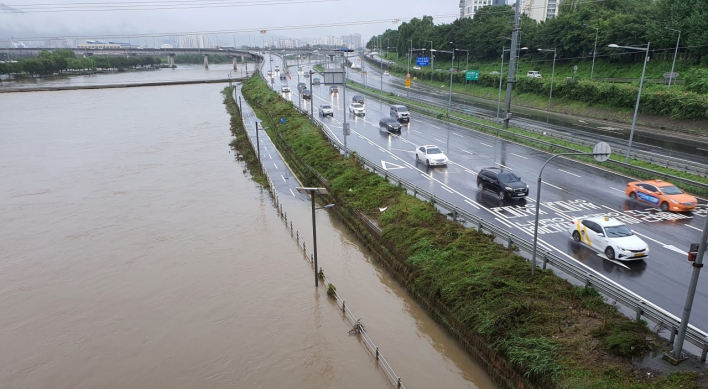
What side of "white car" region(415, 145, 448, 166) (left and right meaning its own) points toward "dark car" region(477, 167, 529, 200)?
front

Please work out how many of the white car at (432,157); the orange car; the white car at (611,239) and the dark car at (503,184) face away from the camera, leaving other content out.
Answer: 0

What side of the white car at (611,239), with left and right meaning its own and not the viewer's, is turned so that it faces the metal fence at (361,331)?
right

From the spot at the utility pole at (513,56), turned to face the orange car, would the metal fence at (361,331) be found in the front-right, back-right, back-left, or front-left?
front-right

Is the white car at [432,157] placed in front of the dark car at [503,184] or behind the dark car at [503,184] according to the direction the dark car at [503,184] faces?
behind

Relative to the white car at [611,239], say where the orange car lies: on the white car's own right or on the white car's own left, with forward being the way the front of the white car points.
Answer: on the white car's own left

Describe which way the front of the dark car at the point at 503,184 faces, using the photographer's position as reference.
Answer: facing the viewer and to the right of the viewer

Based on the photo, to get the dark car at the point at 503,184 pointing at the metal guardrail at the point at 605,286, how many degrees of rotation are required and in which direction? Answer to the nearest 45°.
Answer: approximately 45° to its right

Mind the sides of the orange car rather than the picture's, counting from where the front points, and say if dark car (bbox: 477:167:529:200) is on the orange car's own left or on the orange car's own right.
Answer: on the orange car's own right

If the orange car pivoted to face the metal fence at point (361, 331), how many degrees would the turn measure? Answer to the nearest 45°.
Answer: approximately 90° to its right

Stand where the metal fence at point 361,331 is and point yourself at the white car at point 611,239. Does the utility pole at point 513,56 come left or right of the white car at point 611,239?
left

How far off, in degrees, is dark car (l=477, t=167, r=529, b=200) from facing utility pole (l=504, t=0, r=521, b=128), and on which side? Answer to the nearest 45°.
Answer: approximately 135° to its left

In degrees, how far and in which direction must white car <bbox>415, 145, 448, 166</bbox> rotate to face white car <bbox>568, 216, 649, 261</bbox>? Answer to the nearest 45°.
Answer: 0° — it already faces it

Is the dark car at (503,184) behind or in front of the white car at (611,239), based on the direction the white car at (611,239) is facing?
behind

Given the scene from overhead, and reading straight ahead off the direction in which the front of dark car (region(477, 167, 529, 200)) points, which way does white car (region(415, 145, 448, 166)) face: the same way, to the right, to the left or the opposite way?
the same way

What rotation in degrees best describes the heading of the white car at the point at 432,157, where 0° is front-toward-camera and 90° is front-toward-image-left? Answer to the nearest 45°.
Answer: approximately 315°

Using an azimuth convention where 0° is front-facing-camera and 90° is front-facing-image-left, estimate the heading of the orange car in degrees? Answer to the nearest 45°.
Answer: approximately 315°

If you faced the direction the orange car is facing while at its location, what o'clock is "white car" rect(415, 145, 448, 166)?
The white car is roughly at 5 o'clock from the orange car.

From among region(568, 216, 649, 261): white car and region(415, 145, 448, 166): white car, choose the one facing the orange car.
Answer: region(415, 145, 448, 166): white car

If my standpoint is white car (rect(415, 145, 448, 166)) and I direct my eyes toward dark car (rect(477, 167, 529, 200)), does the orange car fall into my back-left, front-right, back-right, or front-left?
front-left

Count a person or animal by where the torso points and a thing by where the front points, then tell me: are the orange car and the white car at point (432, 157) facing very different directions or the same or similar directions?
same or similar directions
